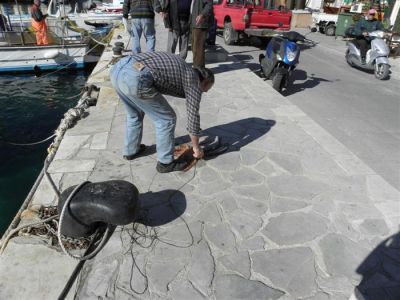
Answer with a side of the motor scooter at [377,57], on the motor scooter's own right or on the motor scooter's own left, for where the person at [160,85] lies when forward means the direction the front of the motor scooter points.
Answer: on the motor scooter's own right

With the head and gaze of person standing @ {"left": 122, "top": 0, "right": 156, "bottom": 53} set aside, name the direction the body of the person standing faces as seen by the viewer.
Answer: away from the camera

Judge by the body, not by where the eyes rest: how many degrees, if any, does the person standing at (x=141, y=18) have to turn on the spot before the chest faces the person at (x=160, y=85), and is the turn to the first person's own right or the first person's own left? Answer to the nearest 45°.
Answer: approximately 180°

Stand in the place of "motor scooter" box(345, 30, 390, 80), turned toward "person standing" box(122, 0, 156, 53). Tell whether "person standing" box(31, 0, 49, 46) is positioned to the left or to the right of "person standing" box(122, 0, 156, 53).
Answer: right

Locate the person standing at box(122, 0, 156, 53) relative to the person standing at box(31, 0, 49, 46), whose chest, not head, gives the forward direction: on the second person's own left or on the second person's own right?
on the second person's own right

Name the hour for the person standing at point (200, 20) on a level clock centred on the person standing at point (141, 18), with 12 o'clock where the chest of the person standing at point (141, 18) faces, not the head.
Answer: the person standing at point (200, 20) is roughly at 4 o'clock from the person standing at point (141, 18).

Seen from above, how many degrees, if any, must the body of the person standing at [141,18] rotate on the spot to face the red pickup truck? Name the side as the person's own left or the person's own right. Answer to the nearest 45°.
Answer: approximately 45° to the person's own right
